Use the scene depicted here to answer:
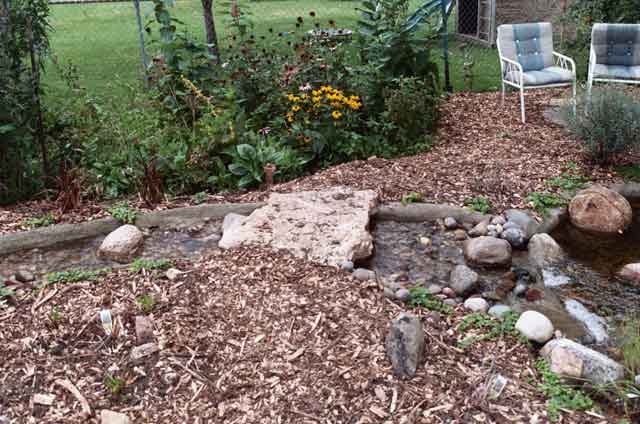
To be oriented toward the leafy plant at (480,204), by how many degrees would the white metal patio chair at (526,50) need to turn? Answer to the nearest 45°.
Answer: approximately 45° to its right

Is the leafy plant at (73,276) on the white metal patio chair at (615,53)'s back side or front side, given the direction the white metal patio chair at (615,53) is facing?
on the front side

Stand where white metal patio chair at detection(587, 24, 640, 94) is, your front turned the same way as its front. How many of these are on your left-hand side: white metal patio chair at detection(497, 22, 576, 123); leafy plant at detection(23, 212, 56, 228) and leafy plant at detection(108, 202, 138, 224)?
0

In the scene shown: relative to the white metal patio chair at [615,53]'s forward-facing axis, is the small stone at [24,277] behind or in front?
in front

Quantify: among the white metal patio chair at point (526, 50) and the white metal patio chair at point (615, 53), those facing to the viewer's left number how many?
0

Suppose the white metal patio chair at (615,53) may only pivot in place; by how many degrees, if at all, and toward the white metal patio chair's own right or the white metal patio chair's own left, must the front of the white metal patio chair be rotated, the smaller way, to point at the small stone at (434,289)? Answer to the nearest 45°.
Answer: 0° — it already faces it

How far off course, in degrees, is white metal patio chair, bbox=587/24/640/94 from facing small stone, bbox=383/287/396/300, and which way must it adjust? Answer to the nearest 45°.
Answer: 0° — it already faces it

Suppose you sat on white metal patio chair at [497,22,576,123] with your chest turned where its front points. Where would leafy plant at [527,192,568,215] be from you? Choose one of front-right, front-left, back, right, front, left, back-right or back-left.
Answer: front-right

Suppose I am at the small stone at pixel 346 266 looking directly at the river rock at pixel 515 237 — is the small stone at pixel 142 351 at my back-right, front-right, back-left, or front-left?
back-right

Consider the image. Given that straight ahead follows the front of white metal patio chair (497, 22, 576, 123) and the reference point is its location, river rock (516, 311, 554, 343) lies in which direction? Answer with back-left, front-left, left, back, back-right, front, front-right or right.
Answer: front-right

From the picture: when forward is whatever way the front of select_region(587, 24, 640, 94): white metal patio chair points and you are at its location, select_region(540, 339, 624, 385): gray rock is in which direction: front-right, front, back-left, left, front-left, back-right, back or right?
front

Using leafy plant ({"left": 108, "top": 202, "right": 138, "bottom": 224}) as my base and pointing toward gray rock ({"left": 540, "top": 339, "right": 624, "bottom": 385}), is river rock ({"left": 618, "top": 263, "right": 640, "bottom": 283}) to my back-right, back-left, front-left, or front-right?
front-left

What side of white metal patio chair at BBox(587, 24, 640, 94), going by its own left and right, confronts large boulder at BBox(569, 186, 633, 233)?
front

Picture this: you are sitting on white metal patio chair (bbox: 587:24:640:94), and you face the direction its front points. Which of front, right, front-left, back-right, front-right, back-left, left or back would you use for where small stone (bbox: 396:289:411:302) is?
front

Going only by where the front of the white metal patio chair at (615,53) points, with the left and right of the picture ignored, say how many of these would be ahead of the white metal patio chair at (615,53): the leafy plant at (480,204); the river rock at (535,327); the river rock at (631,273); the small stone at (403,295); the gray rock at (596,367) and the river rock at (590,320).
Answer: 6

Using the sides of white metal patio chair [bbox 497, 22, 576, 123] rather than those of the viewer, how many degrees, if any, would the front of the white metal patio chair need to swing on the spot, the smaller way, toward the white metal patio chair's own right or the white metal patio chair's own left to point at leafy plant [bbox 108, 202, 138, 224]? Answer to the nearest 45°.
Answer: approximately 90° to the white metal patio chair's own right

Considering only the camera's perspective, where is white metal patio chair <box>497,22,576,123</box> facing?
facing the viewer and to the right of the viewer

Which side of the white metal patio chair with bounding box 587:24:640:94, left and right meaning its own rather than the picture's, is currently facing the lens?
front

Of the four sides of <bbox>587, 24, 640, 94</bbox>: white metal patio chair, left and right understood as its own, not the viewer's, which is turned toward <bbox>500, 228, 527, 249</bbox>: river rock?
front

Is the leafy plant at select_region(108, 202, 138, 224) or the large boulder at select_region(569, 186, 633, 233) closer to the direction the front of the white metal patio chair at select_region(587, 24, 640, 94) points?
the large boulder

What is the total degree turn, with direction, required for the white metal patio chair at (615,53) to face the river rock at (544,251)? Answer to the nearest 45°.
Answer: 0° — it already faces it
